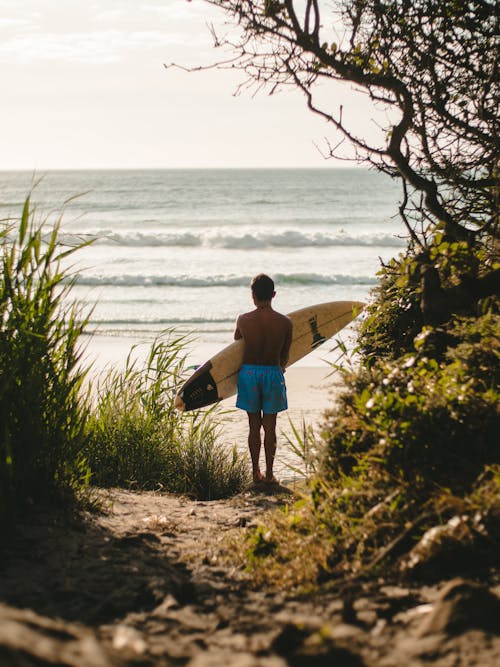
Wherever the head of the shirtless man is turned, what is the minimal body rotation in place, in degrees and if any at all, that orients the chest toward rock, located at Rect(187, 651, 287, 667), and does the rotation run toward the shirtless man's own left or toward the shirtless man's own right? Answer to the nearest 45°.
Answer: approximately 180°

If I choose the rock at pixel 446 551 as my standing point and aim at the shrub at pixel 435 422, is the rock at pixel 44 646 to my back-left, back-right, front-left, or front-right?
back-left

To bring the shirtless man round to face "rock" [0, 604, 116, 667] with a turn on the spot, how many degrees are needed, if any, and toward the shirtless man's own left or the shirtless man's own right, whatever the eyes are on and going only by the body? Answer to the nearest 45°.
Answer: approximately 180°

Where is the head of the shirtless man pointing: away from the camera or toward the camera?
away from the camera

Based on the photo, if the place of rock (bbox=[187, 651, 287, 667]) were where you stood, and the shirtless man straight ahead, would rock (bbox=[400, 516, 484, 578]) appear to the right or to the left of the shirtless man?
right

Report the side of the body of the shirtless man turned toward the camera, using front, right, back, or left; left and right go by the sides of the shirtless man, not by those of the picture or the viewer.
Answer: back

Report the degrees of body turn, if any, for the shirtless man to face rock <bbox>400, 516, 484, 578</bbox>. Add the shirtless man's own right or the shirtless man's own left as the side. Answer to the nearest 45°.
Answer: approximately 180°
